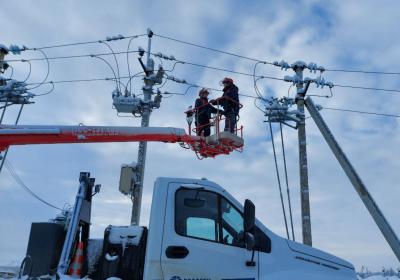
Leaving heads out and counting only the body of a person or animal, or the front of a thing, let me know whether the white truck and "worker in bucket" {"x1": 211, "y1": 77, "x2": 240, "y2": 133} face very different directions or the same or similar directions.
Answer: very different directions

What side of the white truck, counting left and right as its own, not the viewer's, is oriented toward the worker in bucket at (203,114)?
left

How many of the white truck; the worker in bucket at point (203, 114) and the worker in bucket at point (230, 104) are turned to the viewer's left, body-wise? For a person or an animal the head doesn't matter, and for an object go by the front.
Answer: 1

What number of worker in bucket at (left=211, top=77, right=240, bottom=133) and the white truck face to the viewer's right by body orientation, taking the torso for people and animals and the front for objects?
1

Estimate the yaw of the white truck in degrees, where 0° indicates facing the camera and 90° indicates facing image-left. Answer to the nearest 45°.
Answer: approximately 270°

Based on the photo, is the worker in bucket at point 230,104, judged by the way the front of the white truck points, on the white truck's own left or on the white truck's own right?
on the white truck's own left

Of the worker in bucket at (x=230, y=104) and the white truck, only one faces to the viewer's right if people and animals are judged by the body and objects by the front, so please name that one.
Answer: the white truck

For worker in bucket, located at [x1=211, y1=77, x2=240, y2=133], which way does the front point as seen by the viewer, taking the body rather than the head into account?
to the viewer's left

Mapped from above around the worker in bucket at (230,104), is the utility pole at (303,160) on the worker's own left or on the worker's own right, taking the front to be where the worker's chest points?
on the worker's own right

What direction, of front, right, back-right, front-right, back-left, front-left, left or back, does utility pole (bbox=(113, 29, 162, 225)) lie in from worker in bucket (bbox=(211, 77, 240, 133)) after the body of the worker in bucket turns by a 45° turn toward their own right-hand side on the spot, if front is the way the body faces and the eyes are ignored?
front

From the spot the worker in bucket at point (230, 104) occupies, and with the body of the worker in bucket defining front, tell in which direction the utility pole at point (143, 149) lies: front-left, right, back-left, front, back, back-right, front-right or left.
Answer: front-right
